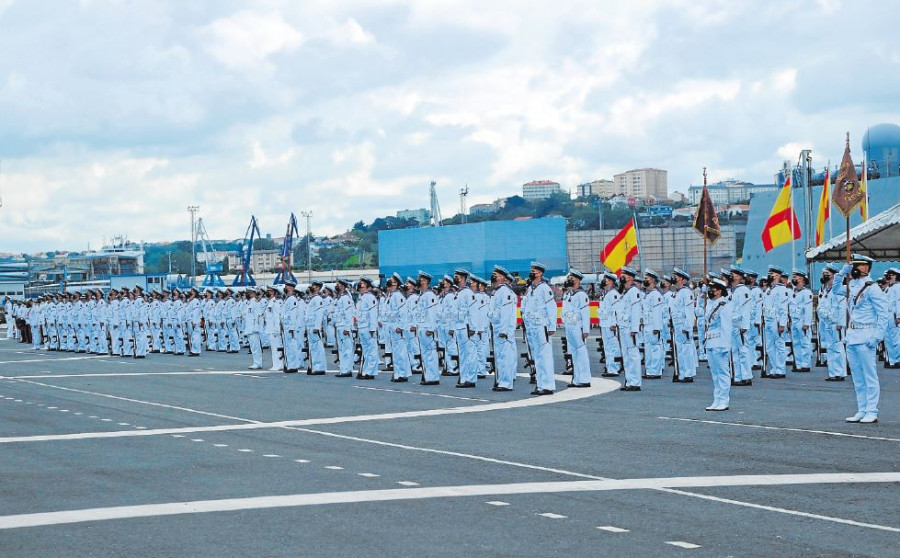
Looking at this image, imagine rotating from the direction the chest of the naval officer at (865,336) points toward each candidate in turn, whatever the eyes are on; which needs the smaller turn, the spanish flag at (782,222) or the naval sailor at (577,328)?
the naval sailor

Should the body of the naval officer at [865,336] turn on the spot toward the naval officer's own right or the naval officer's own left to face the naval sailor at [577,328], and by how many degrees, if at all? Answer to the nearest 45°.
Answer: approximately 90° to the naval officer's own right

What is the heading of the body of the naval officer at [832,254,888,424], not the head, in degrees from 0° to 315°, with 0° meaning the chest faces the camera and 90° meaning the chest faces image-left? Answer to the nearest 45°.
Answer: approximately 45°

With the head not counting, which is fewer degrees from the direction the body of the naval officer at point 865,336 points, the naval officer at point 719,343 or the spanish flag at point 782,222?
the naval officer

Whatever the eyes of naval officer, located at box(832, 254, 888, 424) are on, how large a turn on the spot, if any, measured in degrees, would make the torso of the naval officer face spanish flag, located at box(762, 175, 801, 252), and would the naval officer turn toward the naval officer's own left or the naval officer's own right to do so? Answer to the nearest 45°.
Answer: approximately 135° to the naval officer's own right

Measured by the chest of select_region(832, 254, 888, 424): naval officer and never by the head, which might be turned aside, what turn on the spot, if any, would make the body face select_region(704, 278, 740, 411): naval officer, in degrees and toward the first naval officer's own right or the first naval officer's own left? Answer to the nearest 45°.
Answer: approximately 90° to the first naval officer's own right

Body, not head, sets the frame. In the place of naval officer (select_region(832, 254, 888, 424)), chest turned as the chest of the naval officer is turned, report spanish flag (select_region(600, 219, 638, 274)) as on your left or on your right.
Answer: on your right
